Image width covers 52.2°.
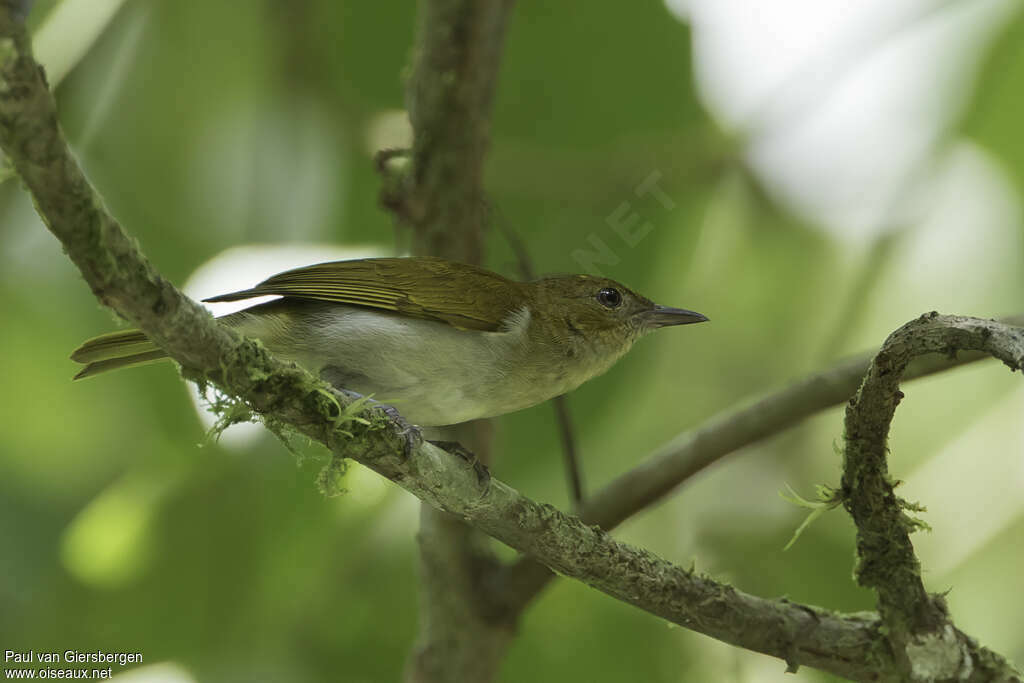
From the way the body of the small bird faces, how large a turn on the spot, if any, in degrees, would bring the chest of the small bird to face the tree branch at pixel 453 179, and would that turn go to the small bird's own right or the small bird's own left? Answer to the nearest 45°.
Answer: approximately 90° to the small bird's own left

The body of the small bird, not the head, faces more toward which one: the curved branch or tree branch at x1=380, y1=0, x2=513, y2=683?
the curved branch

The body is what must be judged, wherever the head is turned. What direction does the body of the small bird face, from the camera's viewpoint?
to the viewer's right

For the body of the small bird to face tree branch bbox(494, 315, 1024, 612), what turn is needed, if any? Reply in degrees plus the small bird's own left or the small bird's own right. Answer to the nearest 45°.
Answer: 0° — it already faces it
